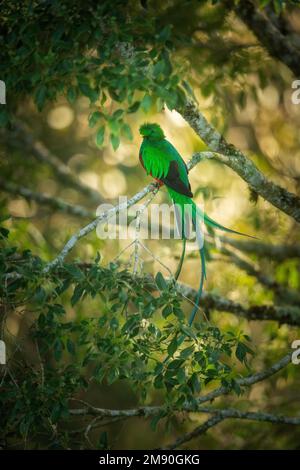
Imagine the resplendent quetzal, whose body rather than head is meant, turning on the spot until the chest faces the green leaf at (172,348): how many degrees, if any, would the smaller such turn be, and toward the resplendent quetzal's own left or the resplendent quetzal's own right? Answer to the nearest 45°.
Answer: approximately 90° to the resplendent quetzal's own left

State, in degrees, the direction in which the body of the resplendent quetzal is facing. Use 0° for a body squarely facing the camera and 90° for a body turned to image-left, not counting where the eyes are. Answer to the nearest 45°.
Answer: approximately 90°
